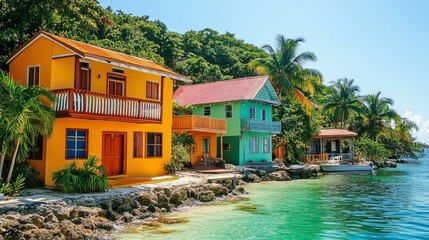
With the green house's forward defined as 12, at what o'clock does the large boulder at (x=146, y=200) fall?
The large boulder is roughly at 2 o'clock from the green house.

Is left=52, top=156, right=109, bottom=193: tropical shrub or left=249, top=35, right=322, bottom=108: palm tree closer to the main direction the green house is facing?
the tropical shrub

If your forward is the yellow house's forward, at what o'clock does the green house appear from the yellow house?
The green house is roughly at 9 o'clock from the yellow house.

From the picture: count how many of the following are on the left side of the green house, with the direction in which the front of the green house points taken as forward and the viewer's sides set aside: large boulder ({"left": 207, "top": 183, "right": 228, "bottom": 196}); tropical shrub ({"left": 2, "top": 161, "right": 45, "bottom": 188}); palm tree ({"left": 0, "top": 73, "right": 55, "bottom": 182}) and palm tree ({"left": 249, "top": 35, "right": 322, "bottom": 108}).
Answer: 1

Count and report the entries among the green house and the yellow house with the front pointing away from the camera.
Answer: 0

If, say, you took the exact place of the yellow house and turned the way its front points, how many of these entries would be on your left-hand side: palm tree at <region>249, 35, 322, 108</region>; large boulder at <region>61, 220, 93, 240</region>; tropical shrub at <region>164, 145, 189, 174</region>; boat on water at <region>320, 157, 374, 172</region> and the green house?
4

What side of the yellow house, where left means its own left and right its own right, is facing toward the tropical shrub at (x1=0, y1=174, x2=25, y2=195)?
right

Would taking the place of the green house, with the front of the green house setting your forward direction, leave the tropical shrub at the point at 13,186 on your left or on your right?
on your right

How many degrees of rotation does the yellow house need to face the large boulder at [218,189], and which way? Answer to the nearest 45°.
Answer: approximately 45° to its left

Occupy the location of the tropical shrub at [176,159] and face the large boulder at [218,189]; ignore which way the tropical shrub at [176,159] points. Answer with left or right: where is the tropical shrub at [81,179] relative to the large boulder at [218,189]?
right

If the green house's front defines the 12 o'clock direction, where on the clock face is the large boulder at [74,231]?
The large boulder is roughly at 2 o'clock from the green house.

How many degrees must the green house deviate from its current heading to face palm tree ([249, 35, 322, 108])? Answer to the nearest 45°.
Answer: approximately 90° to its left

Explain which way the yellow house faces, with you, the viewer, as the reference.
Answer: facing the viewer and to the right of the viewer

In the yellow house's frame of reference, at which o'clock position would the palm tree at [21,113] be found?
The palm tree is roughly at 3 o'clock from the yellow house.
